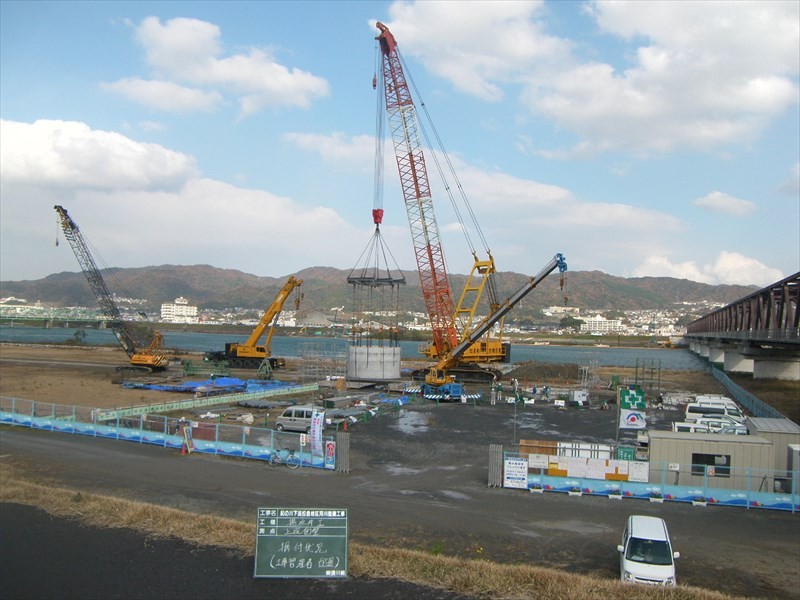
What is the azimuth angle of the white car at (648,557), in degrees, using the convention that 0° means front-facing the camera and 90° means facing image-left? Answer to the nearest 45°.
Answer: approximately 0°

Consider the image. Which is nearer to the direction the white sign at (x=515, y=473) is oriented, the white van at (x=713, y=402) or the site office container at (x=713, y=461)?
the site office container

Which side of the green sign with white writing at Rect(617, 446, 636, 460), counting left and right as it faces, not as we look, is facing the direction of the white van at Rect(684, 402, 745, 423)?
back

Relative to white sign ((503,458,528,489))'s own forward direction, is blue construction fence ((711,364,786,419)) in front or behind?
behind

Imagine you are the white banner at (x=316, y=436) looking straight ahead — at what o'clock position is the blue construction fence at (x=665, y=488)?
The blue construction fence is roughly at 10 o'clock from the white banner.

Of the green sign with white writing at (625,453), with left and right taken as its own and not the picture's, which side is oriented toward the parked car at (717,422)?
back

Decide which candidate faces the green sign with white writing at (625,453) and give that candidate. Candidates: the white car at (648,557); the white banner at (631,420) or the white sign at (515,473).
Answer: the white banner at (631,420)

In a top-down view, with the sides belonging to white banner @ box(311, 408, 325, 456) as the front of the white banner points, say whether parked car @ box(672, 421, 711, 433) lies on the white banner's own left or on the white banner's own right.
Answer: on the white banner's own left

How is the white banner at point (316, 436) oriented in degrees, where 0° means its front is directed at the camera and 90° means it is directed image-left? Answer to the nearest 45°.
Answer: approximately 0°

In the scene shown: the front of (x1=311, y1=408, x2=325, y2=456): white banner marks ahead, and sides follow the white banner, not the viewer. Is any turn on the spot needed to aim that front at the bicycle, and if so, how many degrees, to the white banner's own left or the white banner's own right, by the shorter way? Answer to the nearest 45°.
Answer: approximately 90° to the white banner's own right

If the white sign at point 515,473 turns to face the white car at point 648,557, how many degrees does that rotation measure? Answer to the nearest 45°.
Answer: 0° — it already faces it

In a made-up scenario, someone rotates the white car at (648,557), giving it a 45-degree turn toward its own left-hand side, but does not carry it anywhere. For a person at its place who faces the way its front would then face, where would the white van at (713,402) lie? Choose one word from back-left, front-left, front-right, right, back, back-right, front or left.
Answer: back-left

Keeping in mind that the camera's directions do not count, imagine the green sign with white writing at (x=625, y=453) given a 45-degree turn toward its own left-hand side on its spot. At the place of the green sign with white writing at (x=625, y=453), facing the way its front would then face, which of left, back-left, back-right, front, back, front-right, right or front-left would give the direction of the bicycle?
back-right
